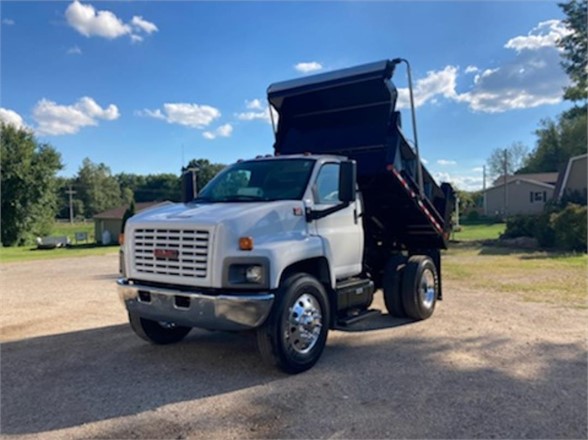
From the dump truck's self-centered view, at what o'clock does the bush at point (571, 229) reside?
The bush is roughly at 6 o'clock from the dump truck.

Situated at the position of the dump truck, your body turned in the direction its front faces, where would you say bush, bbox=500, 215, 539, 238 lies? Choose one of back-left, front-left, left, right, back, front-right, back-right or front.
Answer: back

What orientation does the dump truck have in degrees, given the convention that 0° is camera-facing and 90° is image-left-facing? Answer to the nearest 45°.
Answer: approximately 45°

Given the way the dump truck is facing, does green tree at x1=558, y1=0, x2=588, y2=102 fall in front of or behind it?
behind
